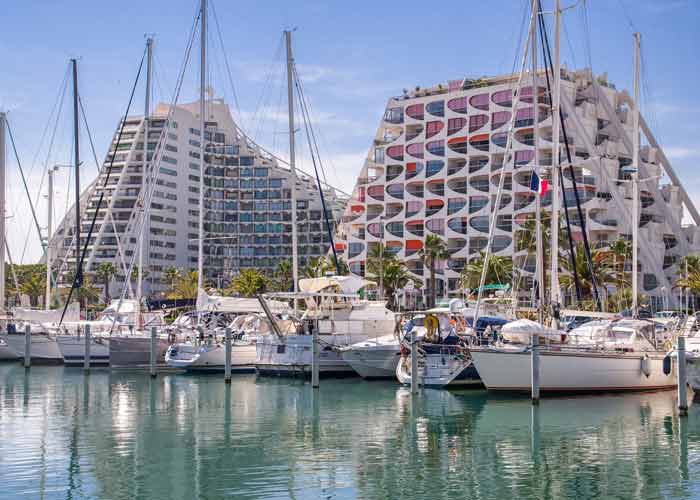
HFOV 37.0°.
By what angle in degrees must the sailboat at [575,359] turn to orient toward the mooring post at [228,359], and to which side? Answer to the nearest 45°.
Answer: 0° — it already faces it

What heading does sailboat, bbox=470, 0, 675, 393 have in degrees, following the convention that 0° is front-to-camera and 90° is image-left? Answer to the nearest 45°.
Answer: approximately 90°

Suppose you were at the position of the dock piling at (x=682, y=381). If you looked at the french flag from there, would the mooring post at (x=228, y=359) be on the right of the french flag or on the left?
left

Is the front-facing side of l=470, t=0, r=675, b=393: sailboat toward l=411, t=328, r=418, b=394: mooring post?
yes
